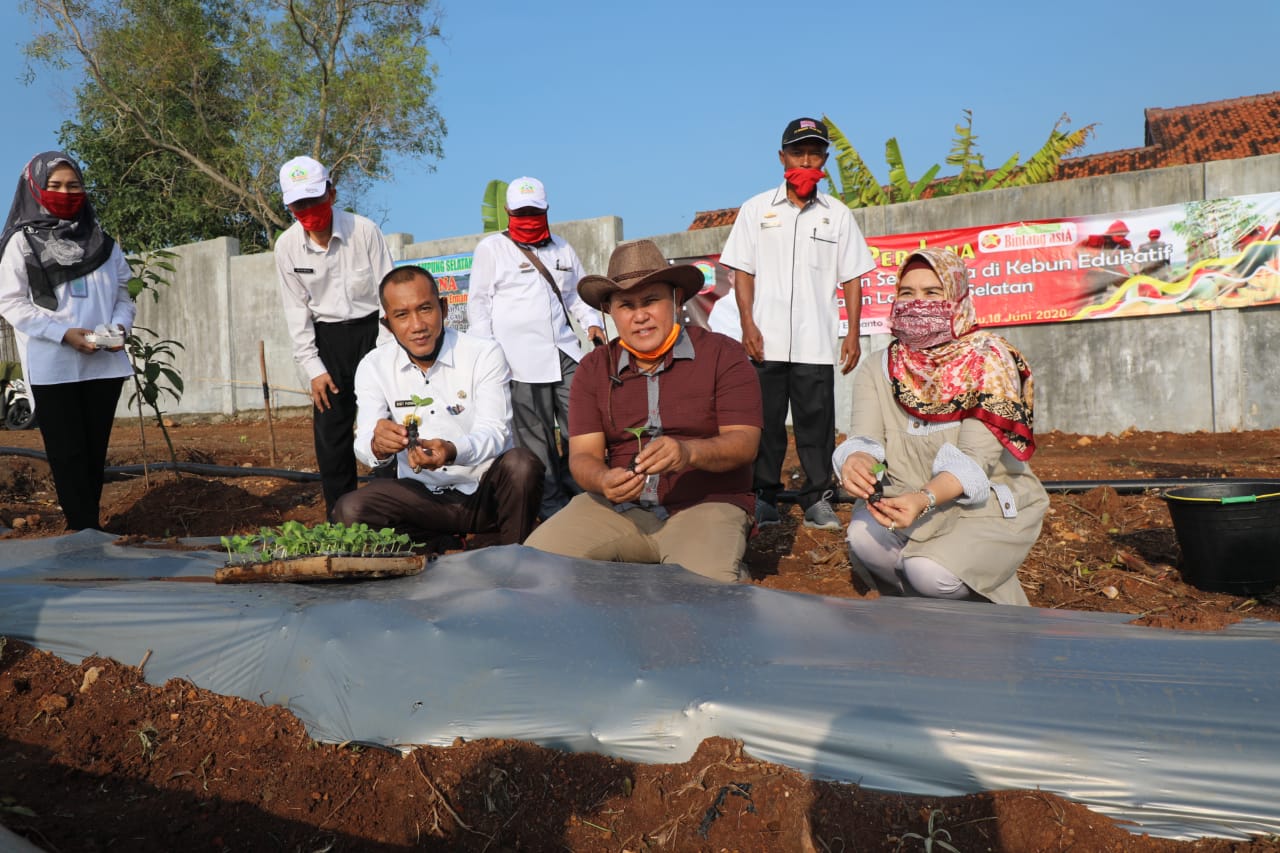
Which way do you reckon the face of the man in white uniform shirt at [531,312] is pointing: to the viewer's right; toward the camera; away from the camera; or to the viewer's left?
toward the camera

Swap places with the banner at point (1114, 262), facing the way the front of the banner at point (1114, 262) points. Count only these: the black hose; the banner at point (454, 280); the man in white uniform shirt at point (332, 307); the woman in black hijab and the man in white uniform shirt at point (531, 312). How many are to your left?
0

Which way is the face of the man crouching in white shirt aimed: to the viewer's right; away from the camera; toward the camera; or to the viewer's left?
toward the camera

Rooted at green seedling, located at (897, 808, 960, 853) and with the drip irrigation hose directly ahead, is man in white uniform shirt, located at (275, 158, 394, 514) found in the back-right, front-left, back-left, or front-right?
front-left

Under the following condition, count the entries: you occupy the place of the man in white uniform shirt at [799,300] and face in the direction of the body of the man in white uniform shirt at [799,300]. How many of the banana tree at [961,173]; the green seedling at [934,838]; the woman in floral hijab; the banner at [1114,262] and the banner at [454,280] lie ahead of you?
2

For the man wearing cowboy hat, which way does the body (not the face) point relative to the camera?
toward the camera

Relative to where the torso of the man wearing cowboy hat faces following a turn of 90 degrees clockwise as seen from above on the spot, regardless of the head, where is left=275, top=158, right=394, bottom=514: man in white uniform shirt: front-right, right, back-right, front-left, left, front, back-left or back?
front-right

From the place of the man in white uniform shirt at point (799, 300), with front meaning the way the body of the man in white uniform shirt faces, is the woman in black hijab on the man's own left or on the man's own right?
on the man's own right

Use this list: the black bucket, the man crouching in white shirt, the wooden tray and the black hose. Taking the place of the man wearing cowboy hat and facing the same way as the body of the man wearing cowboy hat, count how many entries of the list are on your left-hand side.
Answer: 1

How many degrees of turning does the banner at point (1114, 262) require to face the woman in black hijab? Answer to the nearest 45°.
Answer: approximately 45° to its right

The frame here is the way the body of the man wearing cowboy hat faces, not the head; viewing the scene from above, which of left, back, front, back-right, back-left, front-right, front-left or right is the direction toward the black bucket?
left

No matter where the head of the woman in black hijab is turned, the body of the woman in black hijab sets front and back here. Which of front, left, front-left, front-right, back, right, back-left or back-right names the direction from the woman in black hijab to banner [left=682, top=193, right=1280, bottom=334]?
front-left

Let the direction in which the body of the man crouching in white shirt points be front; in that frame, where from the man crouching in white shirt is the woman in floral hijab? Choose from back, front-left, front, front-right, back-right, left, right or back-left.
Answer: front-left

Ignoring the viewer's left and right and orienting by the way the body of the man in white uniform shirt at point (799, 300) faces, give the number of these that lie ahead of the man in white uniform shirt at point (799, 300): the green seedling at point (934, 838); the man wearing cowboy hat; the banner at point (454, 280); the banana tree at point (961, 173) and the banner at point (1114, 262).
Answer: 2

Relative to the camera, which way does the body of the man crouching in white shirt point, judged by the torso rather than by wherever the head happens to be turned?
toward the camera

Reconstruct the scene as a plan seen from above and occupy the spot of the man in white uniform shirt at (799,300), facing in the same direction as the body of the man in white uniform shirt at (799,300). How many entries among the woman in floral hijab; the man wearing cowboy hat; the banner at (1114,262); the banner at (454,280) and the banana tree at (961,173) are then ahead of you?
2
